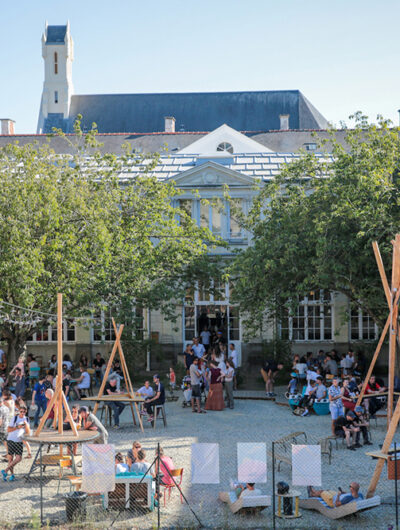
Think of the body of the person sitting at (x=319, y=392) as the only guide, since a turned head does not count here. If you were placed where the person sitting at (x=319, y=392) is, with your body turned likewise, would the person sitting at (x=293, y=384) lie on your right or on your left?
on your right

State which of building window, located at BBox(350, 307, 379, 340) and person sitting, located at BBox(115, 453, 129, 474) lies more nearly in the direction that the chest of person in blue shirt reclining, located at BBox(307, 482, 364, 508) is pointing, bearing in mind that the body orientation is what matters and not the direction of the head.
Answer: the person sitting

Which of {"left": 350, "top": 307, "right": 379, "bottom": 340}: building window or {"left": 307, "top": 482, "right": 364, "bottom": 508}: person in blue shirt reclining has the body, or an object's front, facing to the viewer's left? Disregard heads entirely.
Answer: the person in blue shirt reclining

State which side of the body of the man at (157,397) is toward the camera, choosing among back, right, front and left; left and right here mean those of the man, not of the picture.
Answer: left

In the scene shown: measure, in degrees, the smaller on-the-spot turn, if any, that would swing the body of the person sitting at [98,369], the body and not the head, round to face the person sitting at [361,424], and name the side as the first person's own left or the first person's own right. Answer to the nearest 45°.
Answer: approximately 45° to the first person's own left

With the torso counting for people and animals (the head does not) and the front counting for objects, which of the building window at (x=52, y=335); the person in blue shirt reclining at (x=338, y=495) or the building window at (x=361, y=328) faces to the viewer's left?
the person in blue shirt reclining
